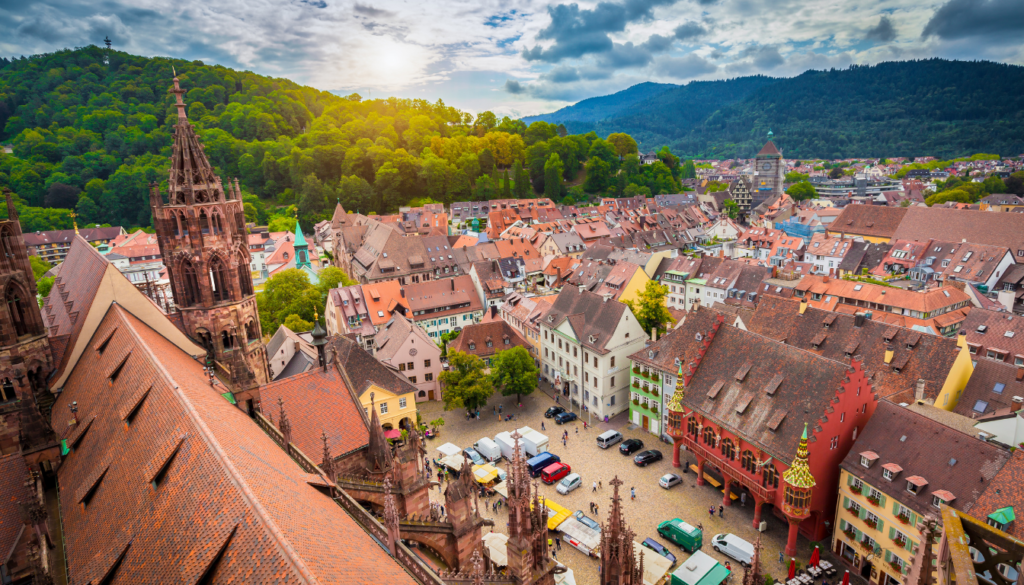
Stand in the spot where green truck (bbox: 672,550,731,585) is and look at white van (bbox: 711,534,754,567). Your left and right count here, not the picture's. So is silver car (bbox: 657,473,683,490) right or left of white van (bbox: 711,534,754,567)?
left

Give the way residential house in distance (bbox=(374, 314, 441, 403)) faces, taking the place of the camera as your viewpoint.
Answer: facing the viewer and to the right of the viewer

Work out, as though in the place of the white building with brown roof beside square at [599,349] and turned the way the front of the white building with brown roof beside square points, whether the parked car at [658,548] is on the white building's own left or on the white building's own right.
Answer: on the white building's own left

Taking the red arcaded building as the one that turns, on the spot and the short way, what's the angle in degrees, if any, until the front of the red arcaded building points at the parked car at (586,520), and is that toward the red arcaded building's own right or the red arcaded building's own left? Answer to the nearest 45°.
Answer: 0° — it already faces it

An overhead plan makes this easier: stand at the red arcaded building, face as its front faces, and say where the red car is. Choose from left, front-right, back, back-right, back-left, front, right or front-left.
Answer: front-right

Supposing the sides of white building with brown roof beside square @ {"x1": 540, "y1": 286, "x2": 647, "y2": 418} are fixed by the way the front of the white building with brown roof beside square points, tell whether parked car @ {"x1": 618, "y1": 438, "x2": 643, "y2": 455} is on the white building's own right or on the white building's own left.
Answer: on the white building's own left

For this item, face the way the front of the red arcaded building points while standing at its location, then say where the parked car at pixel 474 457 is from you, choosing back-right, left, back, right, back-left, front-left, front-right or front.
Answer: front-right

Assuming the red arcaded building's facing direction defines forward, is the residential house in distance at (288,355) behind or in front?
in front

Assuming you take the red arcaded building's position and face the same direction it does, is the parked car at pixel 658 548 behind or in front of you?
in front

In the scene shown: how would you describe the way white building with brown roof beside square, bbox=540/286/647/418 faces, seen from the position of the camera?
facing the viewer and to the left of the viewer

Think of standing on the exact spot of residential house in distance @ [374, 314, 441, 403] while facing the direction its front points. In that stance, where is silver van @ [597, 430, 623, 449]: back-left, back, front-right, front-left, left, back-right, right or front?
front

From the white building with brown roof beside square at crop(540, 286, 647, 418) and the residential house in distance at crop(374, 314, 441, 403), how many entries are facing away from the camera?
0

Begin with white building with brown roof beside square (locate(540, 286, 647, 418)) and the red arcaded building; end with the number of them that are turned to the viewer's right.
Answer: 0
